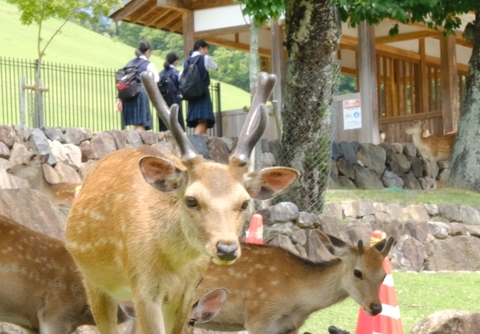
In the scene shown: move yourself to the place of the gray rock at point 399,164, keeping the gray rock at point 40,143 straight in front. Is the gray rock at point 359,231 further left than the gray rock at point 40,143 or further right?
left

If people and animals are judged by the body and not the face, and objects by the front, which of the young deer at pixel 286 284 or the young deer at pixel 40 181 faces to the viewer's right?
the young deer at pixel 286 284

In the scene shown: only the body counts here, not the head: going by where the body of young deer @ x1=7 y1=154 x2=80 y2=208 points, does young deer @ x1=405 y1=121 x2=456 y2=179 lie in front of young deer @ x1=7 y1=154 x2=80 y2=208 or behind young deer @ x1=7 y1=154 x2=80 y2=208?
behind

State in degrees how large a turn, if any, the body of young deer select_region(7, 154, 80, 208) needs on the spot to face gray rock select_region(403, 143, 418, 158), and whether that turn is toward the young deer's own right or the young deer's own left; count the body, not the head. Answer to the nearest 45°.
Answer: approximately 135° to the young deer's own right

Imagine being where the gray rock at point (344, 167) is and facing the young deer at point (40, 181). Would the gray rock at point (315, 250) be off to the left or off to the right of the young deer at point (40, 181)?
left

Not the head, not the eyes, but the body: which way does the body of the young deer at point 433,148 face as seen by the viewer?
to the viewer's left

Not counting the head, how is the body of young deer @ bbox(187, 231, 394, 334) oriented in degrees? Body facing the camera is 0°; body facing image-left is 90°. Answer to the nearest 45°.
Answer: approximately 270°

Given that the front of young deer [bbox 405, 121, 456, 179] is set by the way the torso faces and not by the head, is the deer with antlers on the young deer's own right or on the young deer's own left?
on the young deer's own left

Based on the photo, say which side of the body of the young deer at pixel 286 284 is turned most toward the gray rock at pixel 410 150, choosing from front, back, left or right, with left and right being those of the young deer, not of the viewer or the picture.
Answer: left
